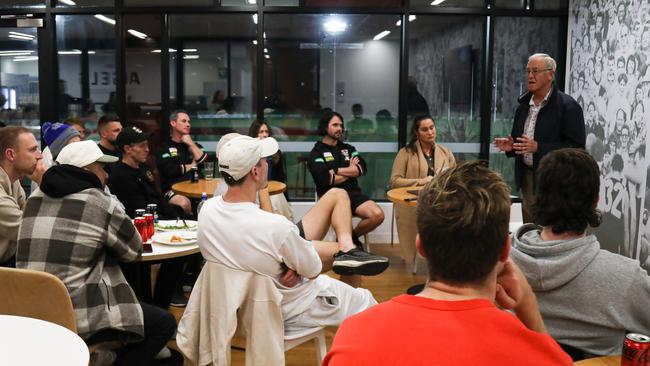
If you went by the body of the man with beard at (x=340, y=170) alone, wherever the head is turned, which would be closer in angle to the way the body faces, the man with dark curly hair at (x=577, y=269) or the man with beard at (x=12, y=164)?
the man with dark curly hair

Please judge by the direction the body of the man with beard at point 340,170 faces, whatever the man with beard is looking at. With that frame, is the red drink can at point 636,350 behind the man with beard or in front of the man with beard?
in front

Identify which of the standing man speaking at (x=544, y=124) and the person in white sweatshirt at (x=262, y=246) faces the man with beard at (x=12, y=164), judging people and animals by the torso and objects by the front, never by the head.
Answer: the standing man speaking

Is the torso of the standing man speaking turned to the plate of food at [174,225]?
yes

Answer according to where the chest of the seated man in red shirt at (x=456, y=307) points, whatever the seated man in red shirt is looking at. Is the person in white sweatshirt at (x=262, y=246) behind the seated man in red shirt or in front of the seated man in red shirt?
in front

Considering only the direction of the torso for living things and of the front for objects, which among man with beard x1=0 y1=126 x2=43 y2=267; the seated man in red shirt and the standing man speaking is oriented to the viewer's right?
the man with beard

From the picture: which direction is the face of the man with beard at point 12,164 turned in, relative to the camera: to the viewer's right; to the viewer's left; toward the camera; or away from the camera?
to the viewer's right

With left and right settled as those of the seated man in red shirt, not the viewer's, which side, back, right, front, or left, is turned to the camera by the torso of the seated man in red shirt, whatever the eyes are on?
back

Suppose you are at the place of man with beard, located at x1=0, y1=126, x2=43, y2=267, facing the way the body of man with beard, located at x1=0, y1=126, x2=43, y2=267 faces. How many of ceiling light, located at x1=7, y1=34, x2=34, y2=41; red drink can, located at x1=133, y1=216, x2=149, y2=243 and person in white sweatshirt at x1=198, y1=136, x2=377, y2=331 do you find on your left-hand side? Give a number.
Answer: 1

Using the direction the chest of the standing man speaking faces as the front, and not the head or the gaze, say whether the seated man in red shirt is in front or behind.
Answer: in front

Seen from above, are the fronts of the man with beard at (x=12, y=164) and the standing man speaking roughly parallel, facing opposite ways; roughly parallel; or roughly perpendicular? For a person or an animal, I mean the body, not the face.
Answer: roughly parallel, facing opposite ways

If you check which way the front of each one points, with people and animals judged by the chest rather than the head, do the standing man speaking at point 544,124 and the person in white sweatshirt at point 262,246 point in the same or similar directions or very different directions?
very different directions

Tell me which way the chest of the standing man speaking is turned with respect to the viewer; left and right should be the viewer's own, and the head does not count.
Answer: facing the viewer and to the left of the viewer

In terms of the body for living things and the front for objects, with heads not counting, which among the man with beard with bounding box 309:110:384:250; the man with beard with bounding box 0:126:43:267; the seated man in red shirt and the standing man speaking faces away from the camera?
the seated man in red shirt

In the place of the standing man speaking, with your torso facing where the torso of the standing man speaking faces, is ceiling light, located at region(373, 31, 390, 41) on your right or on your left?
on your right

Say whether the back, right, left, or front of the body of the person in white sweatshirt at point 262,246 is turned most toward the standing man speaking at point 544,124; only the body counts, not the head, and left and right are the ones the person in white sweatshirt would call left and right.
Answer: front

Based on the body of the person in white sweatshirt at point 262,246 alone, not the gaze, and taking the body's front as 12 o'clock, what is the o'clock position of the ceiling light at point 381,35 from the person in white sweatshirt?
The ceiling light is roughly at 11 o'clock from the person in white sweatshirt.

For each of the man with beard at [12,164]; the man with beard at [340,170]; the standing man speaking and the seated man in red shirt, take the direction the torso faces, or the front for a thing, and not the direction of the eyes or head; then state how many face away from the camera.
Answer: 1

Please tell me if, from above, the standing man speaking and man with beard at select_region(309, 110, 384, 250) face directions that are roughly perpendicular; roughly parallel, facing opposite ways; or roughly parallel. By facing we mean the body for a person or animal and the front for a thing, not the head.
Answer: roughly perpendicular

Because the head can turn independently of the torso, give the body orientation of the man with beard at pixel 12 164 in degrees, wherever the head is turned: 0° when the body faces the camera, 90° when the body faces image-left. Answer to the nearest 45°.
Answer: approximately 270°

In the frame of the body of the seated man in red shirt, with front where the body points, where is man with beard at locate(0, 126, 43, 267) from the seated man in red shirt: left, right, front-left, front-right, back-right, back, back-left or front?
front-left

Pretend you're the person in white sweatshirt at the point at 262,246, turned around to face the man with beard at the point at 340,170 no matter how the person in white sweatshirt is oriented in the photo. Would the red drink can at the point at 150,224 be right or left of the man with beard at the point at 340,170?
left
